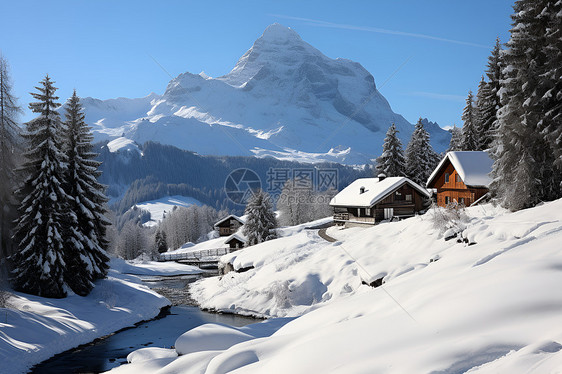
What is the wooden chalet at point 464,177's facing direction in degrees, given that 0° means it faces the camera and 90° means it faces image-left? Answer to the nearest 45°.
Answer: approximately 45°

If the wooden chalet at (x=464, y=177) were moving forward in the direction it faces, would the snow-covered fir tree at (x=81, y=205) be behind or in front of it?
in front

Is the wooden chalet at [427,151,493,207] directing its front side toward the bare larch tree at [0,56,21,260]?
yes

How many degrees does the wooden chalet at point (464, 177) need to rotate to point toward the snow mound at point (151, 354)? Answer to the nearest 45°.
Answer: approximately 45° to its left

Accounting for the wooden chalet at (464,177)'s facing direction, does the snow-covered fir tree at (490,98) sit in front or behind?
behind

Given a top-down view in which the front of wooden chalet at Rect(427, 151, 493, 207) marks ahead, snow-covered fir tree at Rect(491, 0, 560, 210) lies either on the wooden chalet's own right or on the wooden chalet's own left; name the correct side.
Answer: on the wooden chalet's own left

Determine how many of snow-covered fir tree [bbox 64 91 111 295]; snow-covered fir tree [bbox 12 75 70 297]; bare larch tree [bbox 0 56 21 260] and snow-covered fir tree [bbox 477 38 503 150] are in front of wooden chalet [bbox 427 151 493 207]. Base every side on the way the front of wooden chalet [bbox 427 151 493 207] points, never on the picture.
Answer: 3

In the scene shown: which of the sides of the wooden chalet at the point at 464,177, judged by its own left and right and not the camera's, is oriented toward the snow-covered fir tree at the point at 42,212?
front
